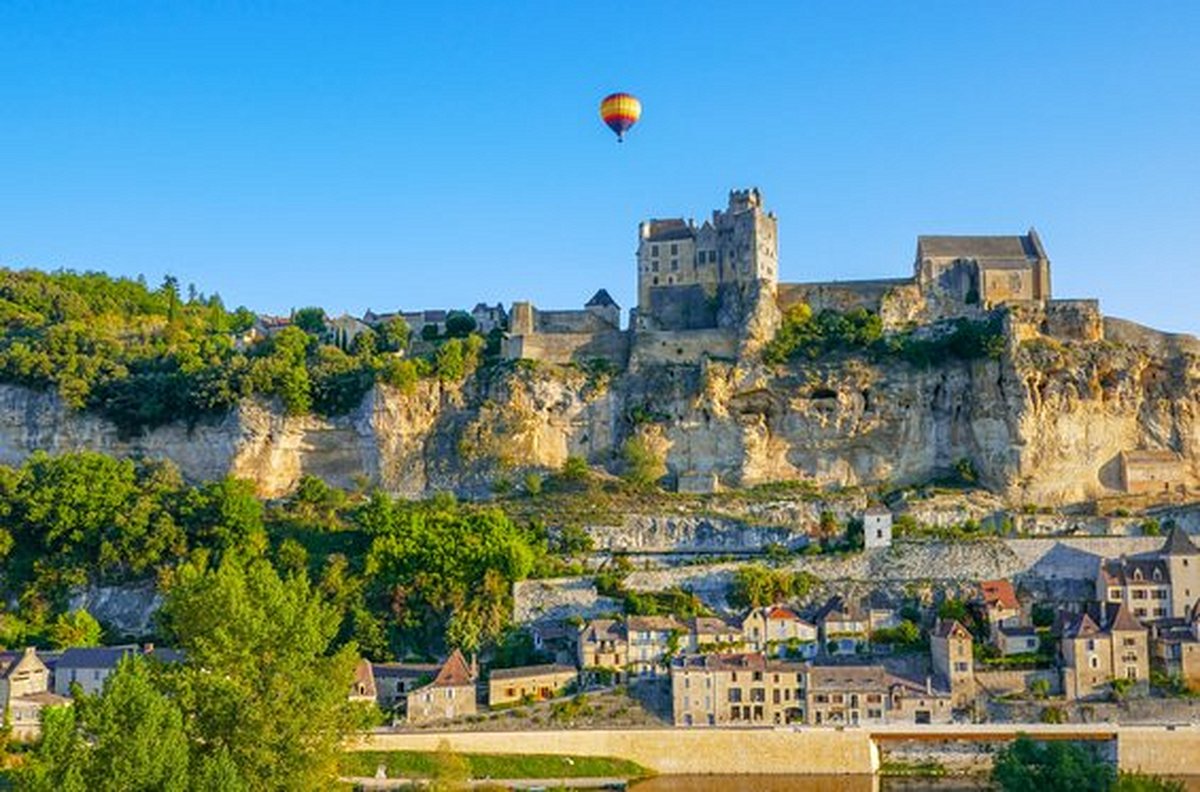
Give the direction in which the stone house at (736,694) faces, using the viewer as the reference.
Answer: facing the viewer

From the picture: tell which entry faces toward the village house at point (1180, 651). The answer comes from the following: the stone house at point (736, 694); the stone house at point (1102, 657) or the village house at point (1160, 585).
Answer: the village house at point (1160, 585)

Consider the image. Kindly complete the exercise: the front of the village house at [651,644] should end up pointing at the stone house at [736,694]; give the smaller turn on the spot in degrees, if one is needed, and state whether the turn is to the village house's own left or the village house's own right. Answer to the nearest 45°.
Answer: approximately 45° to the village house's own left

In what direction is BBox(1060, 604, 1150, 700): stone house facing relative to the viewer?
toward the camera

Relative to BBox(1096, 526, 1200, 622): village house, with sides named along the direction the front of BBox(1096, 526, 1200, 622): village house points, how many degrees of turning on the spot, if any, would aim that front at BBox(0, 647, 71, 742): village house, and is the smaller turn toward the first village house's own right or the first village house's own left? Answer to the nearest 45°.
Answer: approximately 45° to the first village house's own right

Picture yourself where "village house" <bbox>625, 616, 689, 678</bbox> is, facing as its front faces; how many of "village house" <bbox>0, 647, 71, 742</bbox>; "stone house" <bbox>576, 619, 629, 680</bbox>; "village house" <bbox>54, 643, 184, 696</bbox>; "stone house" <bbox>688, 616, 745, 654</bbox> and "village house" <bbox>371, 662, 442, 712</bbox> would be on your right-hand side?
4

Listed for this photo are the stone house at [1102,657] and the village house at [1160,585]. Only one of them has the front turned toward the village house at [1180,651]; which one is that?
the village house at [1160,585]

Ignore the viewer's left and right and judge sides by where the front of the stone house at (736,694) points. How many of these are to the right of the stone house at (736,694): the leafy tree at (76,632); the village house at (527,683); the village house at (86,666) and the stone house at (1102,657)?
3

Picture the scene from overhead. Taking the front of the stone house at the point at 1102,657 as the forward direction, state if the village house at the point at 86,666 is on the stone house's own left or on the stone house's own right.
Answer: on the stone house's own right

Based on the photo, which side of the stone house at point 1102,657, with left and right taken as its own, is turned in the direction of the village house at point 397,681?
right

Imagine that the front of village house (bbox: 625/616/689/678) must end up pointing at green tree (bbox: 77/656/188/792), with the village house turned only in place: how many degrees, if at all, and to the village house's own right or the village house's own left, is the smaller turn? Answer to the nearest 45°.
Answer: approximately 45° to the village house's own right

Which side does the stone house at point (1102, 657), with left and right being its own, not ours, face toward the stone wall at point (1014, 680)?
right

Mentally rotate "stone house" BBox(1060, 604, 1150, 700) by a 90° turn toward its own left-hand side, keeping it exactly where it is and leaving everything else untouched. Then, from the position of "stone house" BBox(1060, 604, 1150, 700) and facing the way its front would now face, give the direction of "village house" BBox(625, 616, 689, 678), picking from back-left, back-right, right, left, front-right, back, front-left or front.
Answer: back

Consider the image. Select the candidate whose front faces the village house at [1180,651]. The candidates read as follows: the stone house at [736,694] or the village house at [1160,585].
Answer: the village house at [1160,585]

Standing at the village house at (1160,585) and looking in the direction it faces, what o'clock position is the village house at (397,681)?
the village house at (397,681) is roughly at 2 o'clock from the village house at (1160,585).

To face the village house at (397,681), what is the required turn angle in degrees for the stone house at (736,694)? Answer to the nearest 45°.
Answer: approximately 90° to its right
